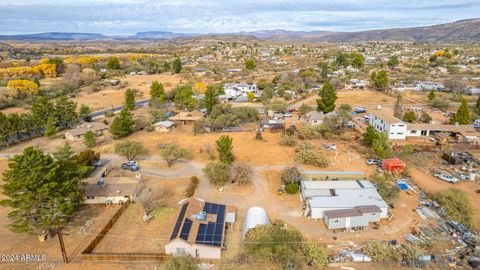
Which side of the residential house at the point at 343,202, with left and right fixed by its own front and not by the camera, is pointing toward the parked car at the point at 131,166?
right

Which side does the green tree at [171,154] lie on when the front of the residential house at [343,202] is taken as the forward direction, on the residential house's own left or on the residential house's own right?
on the residential house's own right

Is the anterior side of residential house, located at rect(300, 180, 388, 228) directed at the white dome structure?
no

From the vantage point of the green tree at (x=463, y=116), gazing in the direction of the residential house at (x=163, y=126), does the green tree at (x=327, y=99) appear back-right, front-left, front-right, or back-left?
front-right

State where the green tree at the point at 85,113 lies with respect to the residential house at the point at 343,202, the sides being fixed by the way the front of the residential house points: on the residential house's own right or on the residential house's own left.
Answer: on the residential house's own right

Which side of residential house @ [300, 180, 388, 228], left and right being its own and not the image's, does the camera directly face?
front

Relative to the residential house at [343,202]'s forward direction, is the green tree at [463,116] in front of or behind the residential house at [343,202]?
behind

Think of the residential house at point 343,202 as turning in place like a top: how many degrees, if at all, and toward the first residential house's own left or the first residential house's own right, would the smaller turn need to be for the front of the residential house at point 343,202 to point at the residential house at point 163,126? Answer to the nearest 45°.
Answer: approximately 135° to the first residential house's own right

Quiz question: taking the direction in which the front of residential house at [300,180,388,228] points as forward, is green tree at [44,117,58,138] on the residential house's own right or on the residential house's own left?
on the residential house's own right

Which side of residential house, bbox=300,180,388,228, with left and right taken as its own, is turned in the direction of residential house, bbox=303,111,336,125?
back

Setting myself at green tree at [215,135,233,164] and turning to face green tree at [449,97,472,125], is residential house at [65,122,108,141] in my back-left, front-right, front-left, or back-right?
back-left

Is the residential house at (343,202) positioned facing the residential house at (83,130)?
no

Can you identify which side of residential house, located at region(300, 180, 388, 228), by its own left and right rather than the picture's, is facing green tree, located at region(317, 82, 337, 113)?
back

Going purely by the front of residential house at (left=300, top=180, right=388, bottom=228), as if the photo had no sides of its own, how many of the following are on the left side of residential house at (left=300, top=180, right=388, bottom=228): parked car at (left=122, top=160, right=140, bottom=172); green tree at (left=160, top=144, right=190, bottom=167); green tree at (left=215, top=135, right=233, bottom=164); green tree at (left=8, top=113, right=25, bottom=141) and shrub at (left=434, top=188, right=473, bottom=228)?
1

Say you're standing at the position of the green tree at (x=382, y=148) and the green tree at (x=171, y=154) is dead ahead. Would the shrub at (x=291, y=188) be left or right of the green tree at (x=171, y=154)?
left

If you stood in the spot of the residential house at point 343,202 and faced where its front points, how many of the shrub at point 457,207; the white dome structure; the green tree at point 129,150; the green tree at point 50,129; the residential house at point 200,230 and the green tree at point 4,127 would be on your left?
1

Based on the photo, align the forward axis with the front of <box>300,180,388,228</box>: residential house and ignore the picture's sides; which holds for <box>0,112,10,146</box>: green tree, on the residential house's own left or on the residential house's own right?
on the residential house's own right

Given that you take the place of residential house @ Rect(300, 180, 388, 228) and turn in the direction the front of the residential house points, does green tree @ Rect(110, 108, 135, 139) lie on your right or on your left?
on your right

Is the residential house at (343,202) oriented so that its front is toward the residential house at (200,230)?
no
